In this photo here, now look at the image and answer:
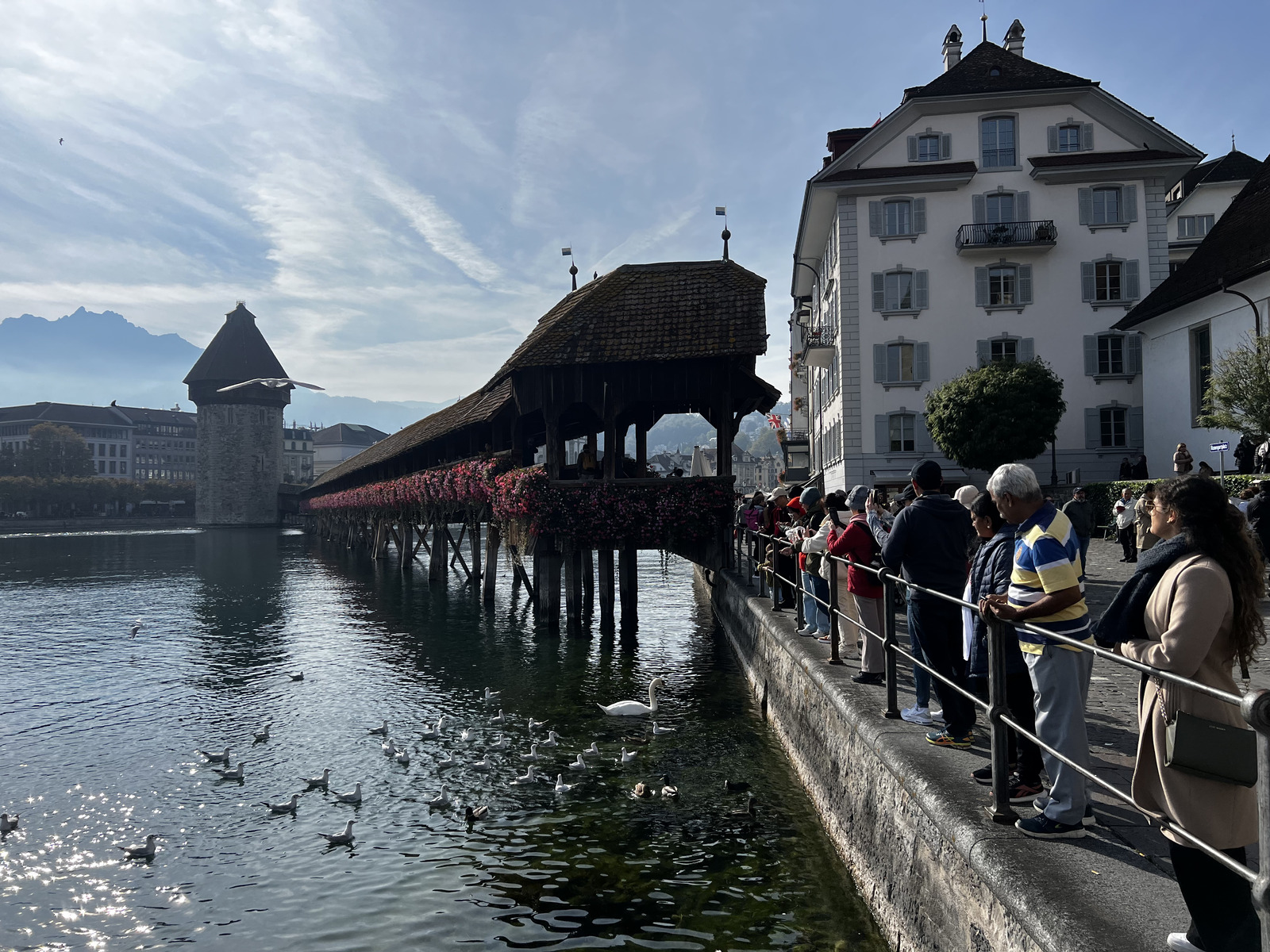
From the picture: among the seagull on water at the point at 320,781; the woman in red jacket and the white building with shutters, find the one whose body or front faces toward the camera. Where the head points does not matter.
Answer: the white building with shutters

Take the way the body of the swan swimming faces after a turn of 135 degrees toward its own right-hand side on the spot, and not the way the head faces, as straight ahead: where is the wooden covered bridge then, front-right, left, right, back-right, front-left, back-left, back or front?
back-right

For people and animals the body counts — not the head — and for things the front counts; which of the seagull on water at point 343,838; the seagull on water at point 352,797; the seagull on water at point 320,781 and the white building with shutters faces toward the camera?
the white building with shutters

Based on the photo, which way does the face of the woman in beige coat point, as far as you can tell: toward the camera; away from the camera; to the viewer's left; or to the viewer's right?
to the viewer's left

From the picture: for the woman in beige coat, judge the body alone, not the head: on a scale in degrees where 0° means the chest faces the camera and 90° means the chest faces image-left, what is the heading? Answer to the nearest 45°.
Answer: approximately 90°

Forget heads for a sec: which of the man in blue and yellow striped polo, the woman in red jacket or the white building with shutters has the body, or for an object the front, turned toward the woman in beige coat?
the white building with shutters

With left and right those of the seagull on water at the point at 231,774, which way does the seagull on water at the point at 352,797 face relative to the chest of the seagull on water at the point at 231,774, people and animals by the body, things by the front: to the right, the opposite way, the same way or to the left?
the same way

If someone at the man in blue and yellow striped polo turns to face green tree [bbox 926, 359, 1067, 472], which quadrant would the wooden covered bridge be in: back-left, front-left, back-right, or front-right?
front-left

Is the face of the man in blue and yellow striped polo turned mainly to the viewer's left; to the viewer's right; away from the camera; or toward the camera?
to the viewer's left

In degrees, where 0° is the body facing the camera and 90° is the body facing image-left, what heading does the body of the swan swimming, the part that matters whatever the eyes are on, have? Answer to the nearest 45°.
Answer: approximately 270°

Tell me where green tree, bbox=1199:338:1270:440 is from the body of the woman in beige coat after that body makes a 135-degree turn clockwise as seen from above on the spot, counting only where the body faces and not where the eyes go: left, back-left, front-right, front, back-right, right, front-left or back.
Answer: front-left

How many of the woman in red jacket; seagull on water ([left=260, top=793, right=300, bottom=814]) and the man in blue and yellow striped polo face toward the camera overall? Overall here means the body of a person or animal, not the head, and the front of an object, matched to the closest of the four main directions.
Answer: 0

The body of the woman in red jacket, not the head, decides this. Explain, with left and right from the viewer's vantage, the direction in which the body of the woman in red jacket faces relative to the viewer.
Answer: facing to the left of the viewer

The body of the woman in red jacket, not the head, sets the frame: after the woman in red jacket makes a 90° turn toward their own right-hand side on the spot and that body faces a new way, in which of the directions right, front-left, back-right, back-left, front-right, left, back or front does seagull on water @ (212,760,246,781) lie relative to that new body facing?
left

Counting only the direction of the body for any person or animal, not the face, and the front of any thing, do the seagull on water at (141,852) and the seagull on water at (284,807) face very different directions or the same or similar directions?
same or similar directions
